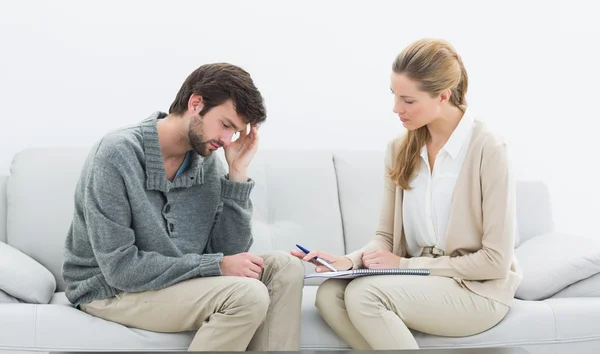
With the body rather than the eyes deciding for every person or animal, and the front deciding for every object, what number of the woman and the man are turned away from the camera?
0

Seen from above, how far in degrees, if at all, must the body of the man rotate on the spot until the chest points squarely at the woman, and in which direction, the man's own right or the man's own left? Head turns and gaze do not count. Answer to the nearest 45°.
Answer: approximately 45° to the man's own left

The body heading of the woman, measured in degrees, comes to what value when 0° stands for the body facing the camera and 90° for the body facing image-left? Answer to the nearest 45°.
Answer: approximately 45°

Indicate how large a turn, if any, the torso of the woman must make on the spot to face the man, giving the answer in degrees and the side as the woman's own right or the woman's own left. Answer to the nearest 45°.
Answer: approximately 45° to the woman's own right

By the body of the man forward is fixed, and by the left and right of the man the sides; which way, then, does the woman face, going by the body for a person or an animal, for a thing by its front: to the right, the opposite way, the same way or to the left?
to the right

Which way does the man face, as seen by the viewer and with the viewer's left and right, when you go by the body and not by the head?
facing the viewer and to the right of the viewer
